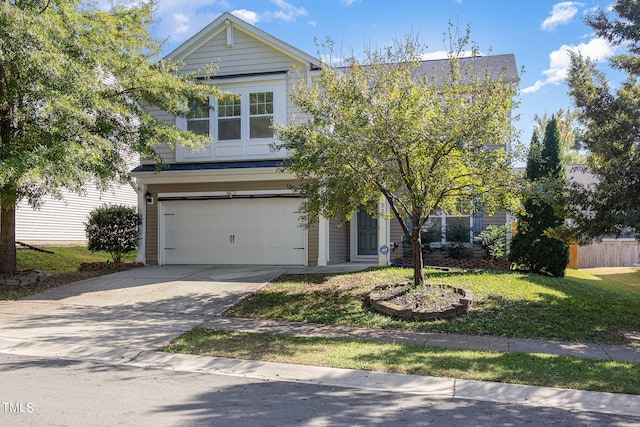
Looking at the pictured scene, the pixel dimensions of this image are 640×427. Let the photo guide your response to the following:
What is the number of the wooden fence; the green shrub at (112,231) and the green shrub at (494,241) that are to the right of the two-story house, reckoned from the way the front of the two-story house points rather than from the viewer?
1

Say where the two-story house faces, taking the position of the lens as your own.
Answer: facing the viewer

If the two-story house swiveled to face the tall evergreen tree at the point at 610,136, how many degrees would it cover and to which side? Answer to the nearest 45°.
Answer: approximately 45° to its left

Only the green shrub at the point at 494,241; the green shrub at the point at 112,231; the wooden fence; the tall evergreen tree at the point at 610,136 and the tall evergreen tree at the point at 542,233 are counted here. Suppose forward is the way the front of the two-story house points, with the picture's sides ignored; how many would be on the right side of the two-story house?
1

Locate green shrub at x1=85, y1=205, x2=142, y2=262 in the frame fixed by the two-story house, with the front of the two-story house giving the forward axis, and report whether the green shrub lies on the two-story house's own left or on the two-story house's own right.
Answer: on the two-story house's own right

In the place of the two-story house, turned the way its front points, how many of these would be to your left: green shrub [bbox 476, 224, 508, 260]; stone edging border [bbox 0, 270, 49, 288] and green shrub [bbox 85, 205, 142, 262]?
1

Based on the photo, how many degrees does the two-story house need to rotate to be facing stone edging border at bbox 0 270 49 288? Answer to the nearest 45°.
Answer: approximately 45° to its right

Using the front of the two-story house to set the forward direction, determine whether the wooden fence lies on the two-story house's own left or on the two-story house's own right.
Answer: on the two-story house's own left

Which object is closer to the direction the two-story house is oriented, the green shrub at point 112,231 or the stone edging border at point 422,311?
the stone edging border

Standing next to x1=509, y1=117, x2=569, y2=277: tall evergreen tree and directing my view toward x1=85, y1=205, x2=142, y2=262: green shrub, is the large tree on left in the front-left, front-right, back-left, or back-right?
front-left

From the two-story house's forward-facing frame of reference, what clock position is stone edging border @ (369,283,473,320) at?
The stone edging border is roughly at 11 o'clock from the two-story house.

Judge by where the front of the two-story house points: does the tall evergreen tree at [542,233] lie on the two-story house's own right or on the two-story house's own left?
on the two-story house's own left

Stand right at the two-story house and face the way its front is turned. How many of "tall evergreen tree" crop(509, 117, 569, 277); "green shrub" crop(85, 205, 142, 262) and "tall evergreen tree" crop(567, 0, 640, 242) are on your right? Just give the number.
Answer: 1

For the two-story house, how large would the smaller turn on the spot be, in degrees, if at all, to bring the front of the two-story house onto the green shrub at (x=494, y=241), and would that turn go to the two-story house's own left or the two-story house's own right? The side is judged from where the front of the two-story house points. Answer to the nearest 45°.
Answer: approximately 90° to the two-story house's own left

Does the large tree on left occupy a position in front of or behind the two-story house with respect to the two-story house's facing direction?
in front
